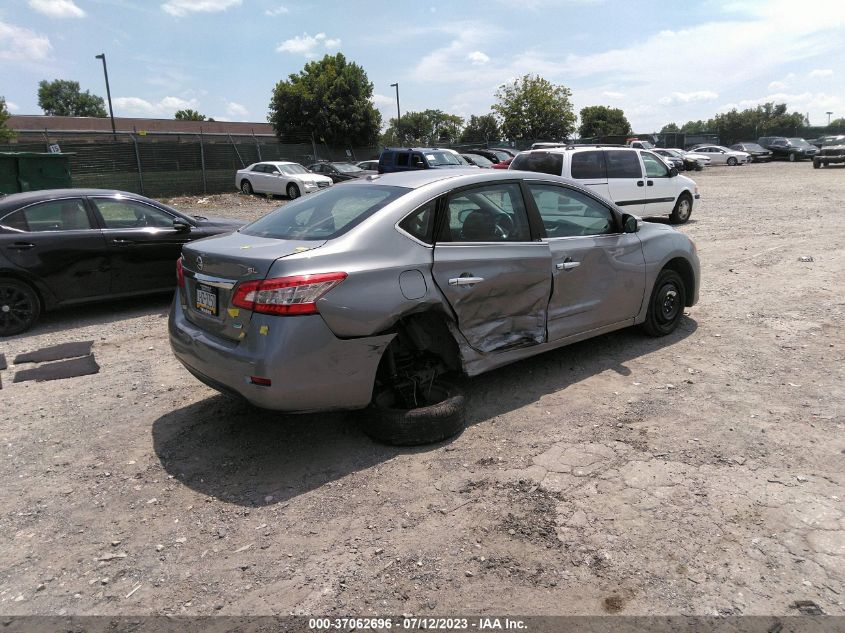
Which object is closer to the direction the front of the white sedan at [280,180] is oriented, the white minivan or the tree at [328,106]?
the white minivan

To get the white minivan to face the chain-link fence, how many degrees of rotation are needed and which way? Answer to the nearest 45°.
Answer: approximately 90° to its left

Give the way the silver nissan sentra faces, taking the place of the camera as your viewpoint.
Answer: facing away from the viewer and to the right of the viewer

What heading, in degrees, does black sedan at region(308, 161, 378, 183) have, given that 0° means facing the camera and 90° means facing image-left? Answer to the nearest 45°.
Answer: approximately 315°

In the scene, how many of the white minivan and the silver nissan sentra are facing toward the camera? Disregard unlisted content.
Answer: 0

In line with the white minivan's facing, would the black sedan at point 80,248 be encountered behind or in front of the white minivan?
behind

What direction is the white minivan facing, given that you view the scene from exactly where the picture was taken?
facing away from the viewer and to the right of the viewer

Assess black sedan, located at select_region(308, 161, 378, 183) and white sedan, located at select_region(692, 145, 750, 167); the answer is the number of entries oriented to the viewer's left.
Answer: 0

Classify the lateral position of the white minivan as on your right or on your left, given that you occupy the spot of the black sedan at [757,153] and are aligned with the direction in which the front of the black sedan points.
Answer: on your right

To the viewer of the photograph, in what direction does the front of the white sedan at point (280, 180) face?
facing the viewer and to the right of the viewer

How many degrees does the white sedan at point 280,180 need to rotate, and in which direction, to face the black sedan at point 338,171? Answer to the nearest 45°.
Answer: approximately 90° to its left
